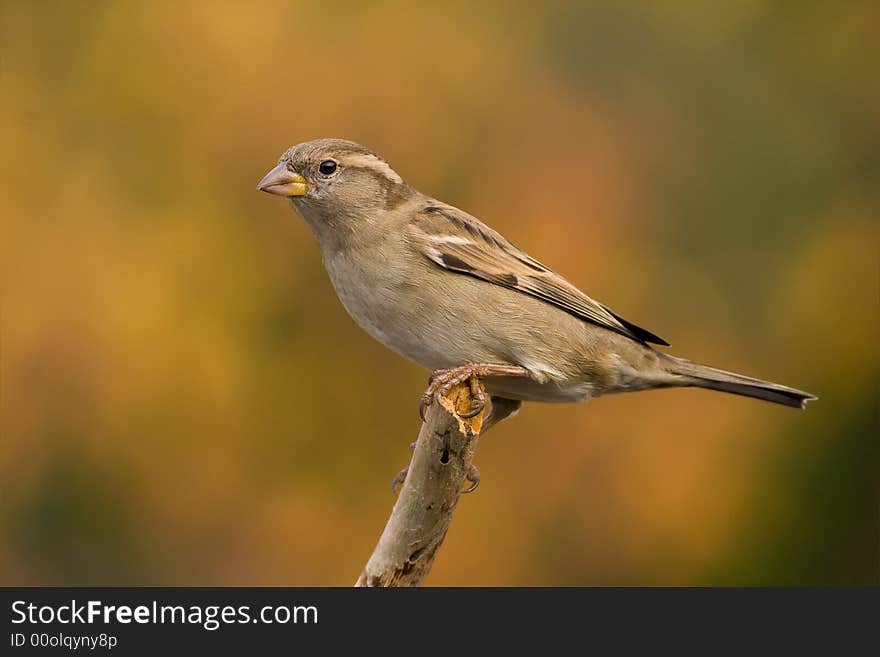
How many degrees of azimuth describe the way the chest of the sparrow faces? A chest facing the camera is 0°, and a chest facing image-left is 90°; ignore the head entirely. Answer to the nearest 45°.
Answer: approximately 90°
